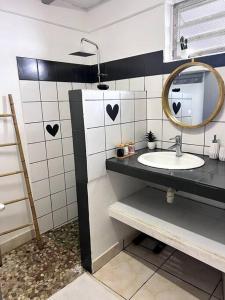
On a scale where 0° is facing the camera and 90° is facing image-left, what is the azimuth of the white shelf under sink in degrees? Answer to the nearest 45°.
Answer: approximately 45°

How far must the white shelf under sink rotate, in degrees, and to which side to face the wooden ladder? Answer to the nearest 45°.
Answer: approximately 45° to its right

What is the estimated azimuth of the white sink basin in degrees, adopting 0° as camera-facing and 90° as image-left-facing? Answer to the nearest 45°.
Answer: approximately 45°
